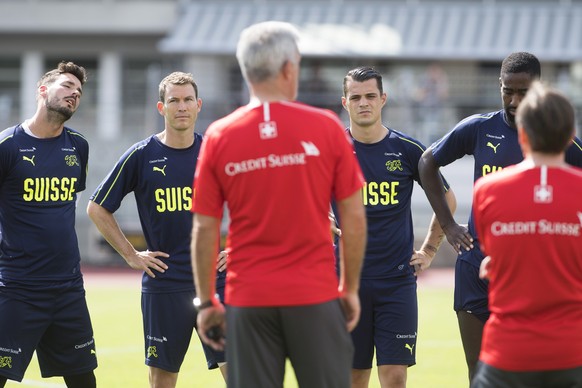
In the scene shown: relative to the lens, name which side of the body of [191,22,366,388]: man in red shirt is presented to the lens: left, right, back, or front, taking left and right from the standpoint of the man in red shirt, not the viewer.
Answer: back

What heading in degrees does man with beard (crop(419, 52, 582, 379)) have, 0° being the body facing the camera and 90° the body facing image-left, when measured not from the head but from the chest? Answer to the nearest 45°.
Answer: approximately 0°

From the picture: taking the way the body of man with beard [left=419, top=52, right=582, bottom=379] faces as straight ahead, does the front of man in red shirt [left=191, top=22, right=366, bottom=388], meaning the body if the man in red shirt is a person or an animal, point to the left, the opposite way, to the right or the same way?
the opposite way

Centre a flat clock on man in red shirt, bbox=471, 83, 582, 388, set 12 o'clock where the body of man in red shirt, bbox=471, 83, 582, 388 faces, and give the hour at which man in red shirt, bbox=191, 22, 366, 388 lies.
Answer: man in red shirt, bbox=191, 22, 366, 388 is roughly at 9 o'clock from man in red shirt, bbox=471, 83, 582, 388.

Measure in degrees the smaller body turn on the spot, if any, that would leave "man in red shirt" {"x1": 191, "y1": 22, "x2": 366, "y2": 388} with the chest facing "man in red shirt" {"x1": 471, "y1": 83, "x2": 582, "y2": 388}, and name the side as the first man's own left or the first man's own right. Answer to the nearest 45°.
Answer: approximately 90° to the first man's own right

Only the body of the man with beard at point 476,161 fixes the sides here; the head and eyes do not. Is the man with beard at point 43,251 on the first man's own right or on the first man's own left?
on the first man's own right

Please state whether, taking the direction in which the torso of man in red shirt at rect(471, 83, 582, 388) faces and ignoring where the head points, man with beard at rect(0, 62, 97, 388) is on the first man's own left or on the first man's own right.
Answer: on the first man's own left

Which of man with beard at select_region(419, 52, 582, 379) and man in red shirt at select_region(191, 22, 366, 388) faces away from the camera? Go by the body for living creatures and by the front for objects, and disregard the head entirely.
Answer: the man in red shirt

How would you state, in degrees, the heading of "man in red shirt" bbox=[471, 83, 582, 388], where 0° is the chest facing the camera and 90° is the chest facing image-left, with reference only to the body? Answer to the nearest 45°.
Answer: approximately 180°
